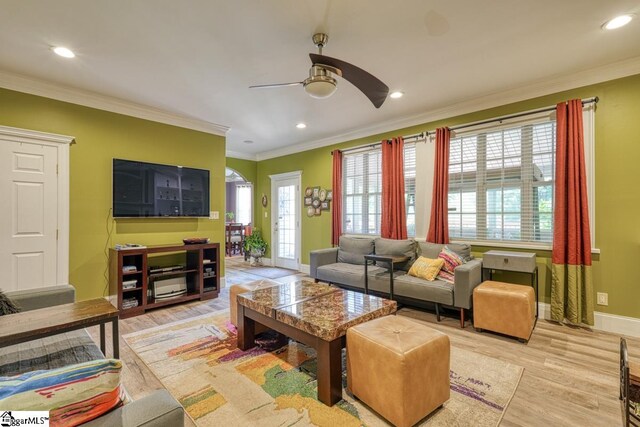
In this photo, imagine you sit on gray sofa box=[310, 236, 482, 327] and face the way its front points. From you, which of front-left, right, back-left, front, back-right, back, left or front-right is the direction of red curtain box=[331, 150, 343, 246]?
right

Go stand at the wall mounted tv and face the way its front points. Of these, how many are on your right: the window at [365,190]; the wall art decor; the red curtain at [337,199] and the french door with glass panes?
0

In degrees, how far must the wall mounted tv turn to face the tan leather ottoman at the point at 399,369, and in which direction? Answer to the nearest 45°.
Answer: approximately 45° to its right

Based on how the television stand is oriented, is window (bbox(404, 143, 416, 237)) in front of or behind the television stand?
in front

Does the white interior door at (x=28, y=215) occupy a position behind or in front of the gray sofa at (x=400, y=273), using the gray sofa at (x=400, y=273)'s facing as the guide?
in front

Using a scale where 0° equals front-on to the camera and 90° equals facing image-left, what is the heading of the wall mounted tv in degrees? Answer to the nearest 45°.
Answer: approximately 315°

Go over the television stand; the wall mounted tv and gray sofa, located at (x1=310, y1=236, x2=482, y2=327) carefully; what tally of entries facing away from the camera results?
0

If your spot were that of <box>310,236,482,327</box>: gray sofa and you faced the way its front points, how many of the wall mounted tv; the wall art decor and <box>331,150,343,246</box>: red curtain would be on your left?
0

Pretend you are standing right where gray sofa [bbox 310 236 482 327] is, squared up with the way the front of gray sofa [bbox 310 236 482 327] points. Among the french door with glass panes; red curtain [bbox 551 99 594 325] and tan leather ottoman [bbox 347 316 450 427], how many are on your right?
1

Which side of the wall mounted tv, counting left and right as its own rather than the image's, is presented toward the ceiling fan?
front

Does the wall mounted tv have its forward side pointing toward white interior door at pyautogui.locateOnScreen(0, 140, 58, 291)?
no

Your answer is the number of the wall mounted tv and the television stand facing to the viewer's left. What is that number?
0

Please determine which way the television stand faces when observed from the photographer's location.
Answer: facing the viewer and to the right of the viewer

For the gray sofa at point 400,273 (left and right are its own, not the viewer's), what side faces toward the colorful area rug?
front

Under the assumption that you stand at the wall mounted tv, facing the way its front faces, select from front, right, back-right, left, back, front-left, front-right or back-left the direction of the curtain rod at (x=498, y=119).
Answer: front

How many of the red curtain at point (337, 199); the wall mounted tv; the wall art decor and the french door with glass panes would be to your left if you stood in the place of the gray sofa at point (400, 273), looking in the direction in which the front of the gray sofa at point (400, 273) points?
0

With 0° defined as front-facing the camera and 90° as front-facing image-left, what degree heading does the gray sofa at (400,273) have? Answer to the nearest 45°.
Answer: approximately 45°

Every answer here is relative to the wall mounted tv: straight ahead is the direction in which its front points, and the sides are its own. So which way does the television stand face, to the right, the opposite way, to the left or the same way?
the same way
